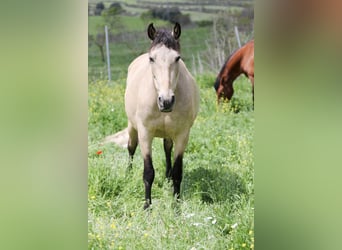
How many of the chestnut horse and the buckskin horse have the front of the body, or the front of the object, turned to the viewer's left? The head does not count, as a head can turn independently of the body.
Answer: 1

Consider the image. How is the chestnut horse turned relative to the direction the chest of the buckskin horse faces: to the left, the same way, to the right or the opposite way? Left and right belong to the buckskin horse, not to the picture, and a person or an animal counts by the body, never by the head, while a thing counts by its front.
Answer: to the right

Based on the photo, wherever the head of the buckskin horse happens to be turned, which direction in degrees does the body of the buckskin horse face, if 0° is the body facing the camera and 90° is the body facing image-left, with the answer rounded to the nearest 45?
approximately 0°

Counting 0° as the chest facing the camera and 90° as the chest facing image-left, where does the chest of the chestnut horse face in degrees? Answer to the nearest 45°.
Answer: approximately 90°
